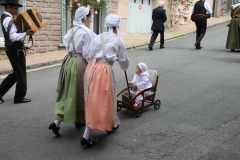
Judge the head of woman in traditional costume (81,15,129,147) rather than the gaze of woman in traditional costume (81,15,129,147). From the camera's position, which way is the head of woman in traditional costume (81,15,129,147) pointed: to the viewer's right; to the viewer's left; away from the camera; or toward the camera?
away from the camera

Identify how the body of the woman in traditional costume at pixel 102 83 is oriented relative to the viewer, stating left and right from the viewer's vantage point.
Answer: facing away from the viewer and to the right of the viewer

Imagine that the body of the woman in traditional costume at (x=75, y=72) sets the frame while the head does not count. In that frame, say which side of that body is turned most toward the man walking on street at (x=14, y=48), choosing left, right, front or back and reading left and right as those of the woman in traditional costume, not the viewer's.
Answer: left

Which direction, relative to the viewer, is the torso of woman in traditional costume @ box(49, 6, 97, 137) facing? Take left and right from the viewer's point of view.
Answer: facing away from the viewer and to the right of the viewer
